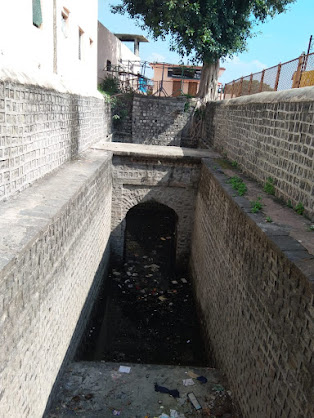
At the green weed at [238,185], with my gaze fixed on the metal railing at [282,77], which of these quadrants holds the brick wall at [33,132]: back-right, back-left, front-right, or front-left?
back-left

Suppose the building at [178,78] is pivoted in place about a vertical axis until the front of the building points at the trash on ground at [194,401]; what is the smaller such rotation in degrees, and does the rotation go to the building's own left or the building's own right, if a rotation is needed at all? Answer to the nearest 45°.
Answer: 0° — it already faces it

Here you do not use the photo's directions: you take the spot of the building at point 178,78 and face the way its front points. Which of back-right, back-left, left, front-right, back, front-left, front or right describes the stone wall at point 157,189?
front

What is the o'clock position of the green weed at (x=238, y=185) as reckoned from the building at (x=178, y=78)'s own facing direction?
The green weed is roughly at 12 o'clock from the building.

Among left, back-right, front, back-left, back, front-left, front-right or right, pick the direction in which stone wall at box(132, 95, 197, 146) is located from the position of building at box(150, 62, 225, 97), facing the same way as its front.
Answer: front

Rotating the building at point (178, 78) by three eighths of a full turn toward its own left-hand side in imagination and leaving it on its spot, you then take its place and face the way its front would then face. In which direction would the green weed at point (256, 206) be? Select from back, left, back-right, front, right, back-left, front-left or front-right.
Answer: back-right

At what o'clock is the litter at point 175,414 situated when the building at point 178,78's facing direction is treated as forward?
The litter is roughly at 12 o'clock from the building.

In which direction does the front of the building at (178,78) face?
toward the camera

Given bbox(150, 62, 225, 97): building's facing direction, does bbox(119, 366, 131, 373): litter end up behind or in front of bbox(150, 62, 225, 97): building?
in front

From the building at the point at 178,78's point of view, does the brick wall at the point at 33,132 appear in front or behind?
in front

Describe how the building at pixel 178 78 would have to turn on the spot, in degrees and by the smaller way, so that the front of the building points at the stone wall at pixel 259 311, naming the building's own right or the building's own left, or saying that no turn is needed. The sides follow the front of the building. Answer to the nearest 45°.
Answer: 0° — it already faces it

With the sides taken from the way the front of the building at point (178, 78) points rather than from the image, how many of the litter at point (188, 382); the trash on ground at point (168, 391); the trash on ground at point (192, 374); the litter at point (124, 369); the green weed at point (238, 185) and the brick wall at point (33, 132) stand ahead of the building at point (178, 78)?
6

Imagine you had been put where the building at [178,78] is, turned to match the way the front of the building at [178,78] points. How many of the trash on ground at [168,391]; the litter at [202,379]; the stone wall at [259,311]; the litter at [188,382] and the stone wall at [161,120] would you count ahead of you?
5

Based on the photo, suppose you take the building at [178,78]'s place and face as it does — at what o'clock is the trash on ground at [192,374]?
The trash on ground is roughly at 12 o'clock from the building.

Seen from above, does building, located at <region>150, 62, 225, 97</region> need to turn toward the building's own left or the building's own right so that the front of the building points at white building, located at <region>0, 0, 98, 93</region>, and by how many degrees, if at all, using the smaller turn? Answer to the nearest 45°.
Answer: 0° — it already faces it

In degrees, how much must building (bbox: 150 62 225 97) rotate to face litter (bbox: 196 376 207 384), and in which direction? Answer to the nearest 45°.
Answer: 0° — it already faces it

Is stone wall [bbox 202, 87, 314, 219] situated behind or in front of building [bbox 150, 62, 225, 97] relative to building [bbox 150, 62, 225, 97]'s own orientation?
in front

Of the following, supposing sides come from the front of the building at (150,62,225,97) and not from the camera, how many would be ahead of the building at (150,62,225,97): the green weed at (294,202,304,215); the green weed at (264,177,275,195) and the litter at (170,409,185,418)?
3
